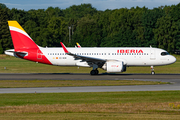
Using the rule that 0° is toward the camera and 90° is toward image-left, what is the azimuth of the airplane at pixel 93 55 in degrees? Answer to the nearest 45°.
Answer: approximately 270°
